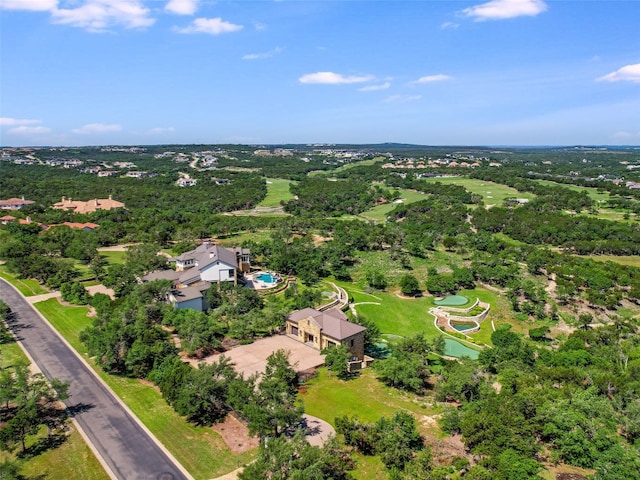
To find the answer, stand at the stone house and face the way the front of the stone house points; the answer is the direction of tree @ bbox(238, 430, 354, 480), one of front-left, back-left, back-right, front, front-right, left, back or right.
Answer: front-left

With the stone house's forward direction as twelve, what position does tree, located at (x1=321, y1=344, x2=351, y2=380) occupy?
The tree is roughly at 10 o'clock from the stone house.

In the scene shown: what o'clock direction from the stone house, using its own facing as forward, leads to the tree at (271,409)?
The tree is roughly at 11 o'clock from the stone house.

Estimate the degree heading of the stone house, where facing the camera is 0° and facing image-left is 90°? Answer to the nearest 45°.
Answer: approximately 45°
